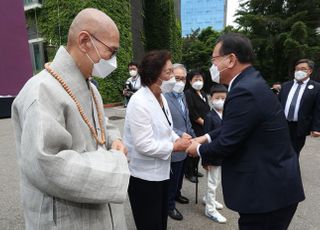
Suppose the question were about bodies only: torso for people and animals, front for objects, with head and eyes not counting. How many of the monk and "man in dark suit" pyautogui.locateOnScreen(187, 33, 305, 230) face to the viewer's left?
1

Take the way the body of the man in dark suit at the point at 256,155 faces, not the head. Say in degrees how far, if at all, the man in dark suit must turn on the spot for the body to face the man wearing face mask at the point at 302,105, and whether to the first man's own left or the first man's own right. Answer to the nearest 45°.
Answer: approximately 90° to the first man's own right

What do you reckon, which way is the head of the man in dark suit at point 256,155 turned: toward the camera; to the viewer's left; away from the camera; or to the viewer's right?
to the viewer's left

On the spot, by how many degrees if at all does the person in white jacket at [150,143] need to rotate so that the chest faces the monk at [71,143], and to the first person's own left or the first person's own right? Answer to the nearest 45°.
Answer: approximately 90° to the first person's own right

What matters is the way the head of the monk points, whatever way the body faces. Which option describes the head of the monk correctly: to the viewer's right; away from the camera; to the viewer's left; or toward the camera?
to the viewer's right

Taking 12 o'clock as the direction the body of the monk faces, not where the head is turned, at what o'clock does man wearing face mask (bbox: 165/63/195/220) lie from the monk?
The man wearing face mask is roughly at 10 o'clock from the monk.

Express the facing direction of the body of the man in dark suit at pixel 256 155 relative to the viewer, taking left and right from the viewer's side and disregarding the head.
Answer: facing to the left of the viewer

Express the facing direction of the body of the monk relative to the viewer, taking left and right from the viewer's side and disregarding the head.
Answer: facing to the right of the viewer
